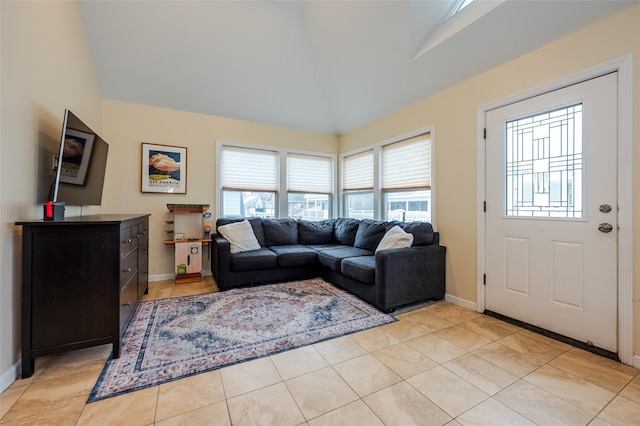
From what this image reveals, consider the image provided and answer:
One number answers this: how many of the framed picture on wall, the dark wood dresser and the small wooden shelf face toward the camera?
2

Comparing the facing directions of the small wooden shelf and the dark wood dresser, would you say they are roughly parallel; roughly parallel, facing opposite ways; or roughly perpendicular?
roughly perpendicular

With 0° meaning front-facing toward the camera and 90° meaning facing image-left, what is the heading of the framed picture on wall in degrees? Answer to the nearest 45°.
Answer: approximately 0°

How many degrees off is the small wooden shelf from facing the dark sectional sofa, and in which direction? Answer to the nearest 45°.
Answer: approximately 45° to its left

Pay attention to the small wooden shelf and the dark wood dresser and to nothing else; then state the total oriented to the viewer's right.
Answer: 1

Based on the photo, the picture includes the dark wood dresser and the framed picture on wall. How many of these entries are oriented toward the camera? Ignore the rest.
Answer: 1

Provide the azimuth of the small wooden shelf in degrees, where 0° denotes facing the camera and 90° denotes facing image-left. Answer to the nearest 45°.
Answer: approximately 0°

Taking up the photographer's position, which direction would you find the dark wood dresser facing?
facing to the right of the viewer
